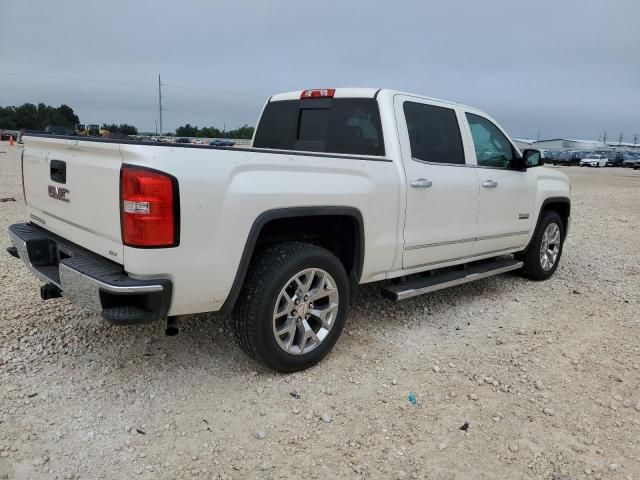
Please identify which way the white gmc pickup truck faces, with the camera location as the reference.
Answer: facing away from the viewer and to the right of the viewer
